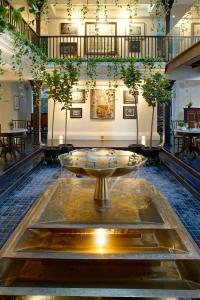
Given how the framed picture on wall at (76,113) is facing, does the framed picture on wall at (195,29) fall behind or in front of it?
in front

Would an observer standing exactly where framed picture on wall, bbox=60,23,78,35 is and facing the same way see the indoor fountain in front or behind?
in front

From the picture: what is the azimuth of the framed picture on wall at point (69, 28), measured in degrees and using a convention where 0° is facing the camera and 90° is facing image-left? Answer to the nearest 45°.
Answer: approximately 0°
